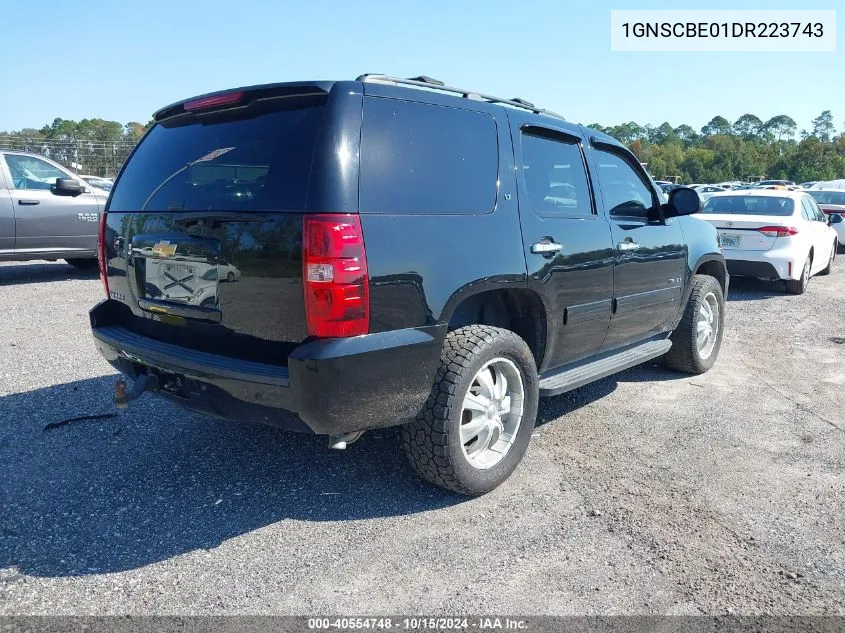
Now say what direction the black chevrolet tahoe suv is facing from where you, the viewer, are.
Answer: facing away from the viewer and to the right of the viewer

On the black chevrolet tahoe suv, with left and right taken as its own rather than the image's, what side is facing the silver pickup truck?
left

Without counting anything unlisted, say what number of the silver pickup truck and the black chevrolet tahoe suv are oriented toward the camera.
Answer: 0

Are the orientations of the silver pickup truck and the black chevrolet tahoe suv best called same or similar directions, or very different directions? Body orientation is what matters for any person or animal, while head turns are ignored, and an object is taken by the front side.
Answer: same or similar directions

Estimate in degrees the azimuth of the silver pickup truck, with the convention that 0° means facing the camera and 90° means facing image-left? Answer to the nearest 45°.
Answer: approximately 270°

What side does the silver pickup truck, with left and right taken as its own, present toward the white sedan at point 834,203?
front

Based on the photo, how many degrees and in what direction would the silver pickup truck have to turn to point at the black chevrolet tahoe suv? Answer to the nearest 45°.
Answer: approximately 90° to its right

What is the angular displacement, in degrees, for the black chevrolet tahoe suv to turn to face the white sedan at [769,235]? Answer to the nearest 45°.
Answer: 0° — it already faces it
